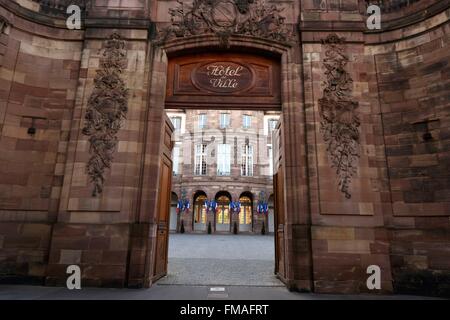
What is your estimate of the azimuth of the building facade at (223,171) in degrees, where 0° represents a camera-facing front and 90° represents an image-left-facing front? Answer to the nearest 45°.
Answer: approximately 0°

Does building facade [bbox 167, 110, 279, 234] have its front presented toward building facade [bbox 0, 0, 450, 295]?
yes

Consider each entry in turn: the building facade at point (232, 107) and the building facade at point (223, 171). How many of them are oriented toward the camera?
2

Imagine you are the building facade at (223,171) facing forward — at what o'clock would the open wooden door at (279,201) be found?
The open wooden door is roughly at 12 o'clock from the building facade.

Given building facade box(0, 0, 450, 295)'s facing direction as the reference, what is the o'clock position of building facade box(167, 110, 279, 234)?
building facade box(167, 110, 279, 234) is roughly at 6 o'clock from building facade box(0, 0, 450, 295).

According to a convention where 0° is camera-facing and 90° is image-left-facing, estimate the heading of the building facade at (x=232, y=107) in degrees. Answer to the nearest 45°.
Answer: approximately 0°
